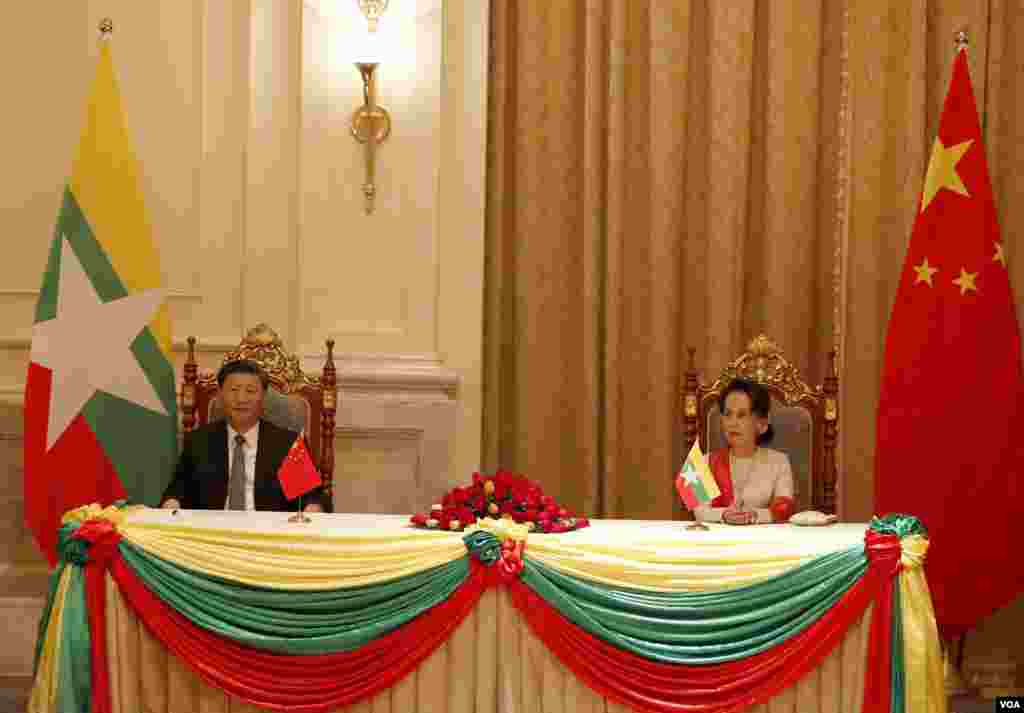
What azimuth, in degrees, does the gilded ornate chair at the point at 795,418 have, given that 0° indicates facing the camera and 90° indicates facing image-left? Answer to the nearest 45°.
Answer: approximately 0°

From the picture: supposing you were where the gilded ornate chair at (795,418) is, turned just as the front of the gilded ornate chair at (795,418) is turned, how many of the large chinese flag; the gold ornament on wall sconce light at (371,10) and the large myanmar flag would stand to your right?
2

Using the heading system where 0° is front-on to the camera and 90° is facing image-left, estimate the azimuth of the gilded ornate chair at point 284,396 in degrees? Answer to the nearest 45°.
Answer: approximately 0°

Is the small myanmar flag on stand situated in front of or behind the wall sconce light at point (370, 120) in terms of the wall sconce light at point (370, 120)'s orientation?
in front

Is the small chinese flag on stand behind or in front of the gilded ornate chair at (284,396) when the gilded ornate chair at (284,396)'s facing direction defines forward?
in front

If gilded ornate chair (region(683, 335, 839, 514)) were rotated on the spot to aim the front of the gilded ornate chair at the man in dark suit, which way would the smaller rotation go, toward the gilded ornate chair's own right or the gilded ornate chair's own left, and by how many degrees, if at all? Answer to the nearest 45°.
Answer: approximately 90° to the gilded ornate chair's own right

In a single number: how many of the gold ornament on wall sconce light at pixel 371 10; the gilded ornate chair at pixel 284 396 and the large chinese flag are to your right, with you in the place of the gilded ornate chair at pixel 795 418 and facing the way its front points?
2

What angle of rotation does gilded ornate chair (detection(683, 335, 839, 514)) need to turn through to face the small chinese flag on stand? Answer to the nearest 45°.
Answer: approximately 45° to its right
